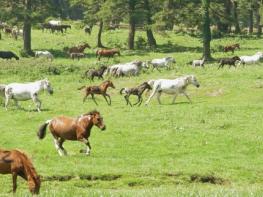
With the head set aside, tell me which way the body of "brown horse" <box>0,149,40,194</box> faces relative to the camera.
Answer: to the viewer's right

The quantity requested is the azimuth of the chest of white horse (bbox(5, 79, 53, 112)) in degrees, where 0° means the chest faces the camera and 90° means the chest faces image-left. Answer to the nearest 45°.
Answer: approximately 270°

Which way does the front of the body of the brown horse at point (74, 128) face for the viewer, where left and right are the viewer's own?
facing to the right of the viewer
